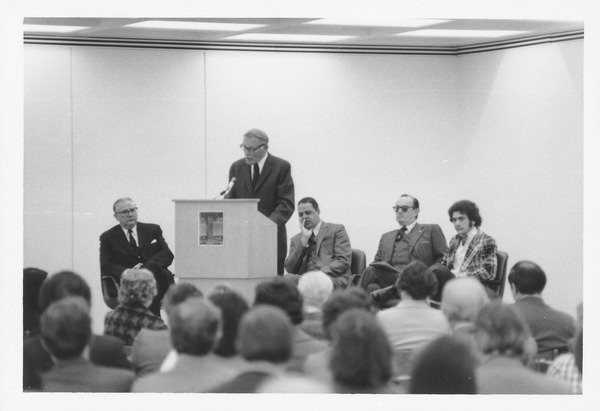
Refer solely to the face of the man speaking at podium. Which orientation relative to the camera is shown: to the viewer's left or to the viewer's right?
to the viewer's left

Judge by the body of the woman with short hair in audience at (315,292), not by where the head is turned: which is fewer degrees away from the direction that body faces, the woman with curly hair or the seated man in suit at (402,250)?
the seated man in suit

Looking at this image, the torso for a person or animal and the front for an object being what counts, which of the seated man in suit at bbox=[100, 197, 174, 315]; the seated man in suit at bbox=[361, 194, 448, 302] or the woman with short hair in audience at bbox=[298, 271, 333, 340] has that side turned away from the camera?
the woman with short hair in audience

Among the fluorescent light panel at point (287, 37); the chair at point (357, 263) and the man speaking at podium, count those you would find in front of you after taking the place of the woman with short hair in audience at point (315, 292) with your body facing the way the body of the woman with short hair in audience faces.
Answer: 3

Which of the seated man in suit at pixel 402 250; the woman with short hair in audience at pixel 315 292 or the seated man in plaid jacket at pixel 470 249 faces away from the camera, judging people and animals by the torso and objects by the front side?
the woman with short hair in audience

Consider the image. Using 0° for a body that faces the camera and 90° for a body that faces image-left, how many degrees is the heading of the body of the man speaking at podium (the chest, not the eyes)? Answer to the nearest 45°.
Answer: approximately 45°

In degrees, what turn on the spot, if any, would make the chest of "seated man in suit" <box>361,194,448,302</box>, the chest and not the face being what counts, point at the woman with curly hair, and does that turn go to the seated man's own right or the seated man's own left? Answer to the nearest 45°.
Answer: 0° — they already face them

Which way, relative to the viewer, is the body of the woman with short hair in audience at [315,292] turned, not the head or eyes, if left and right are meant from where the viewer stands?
facing away from the viewer
